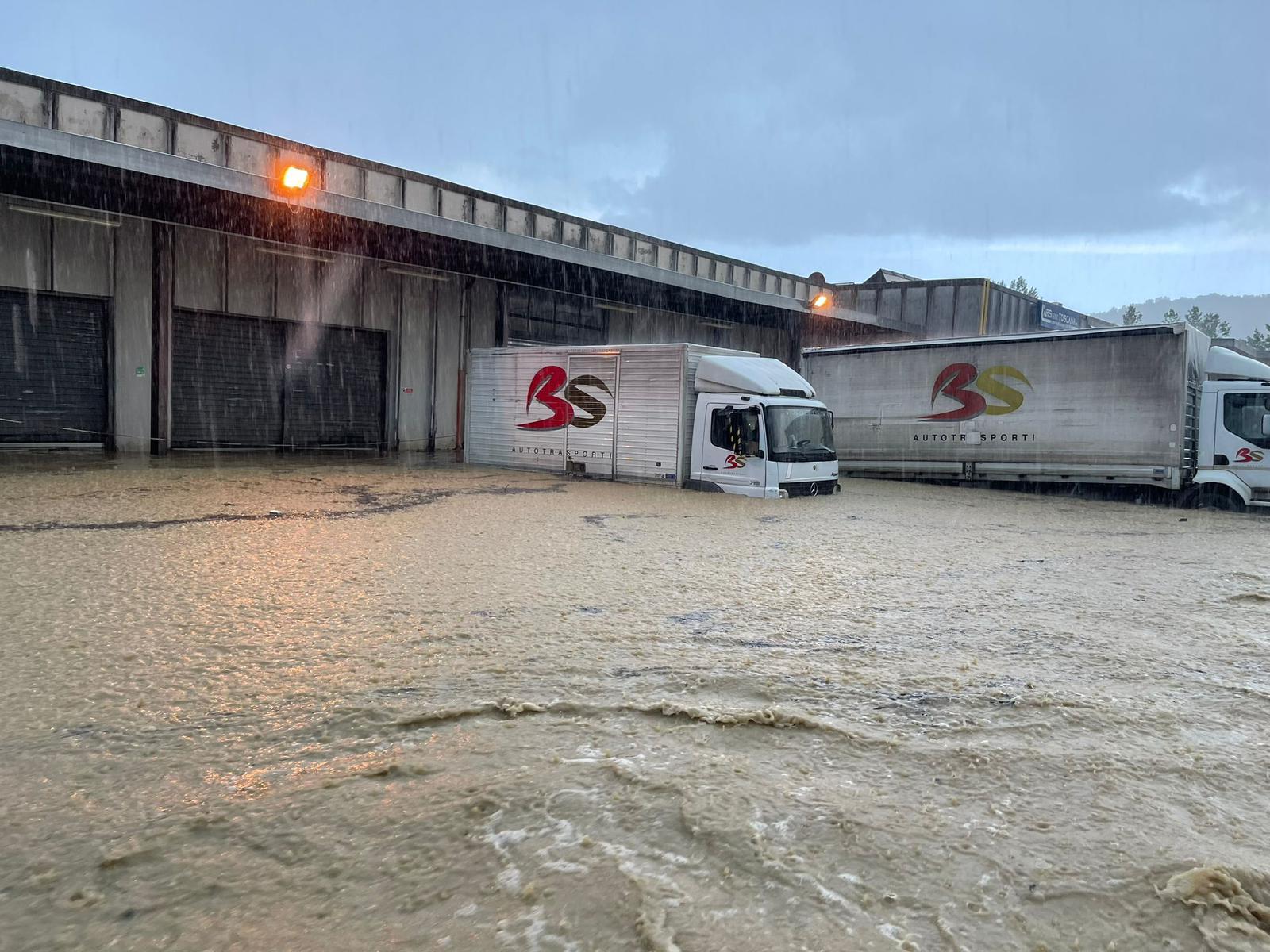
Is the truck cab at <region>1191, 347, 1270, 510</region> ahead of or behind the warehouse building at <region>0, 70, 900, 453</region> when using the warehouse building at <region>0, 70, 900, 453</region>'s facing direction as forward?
ahead

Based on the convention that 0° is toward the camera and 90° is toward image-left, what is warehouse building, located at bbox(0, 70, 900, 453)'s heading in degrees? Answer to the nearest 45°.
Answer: approximately 315°

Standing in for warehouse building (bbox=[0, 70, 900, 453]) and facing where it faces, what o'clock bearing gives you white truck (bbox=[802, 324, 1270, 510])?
The white truck is roughly at 11 o'clock from the warehouse building.

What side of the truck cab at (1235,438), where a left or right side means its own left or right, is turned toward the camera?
right

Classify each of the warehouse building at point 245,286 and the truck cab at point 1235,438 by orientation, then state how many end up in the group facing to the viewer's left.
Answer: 0
